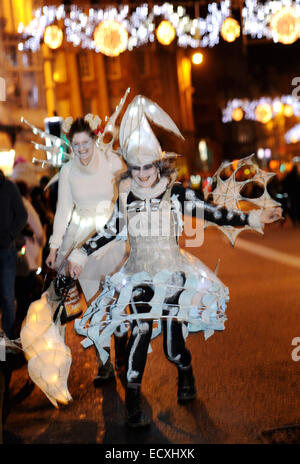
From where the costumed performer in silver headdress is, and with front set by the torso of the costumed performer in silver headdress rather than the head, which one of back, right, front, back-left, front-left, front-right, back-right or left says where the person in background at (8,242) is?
back-right

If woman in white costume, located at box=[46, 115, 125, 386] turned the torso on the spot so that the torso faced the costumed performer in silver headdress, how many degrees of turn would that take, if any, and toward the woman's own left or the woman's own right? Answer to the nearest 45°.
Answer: approximately 45° to the woman's own left

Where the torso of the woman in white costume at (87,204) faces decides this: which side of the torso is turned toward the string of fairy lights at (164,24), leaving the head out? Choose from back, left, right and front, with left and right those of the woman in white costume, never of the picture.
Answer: back

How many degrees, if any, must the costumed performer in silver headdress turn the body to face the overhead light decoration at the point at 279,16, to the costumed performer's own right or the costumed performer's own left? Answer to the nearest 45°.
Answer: approximately 180°

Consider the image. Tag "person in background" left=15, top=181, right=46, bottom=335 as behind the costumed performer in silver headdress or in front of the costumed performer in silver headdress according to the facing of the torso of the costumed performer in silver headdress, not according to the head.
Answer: behind

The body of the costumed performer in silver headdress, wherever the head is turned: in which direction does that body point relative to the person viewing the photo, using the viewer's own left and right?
facing the viewer

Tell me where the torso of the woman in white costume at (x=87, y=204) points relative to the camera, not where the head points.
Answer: toward the camera

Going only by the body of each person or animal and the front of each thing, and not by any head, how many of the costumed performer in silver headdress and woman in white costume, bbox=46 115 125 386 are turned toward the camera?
2

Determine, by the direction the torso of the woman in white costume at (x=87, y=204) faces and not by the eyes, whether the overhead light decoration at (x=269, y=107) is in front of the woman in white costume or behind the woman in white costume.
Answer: behind

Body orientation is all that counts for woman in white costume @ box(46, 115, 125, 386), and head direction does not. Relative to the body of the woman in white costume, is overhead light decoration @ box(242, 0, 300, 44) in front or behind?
behind
